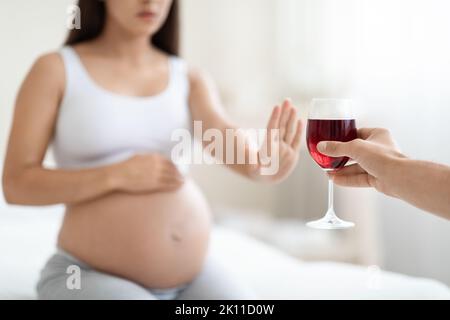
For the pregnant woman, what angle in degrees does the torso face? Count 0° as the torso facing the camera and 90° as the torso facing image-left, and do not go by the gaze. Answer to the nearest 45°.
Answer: approximately 315°
